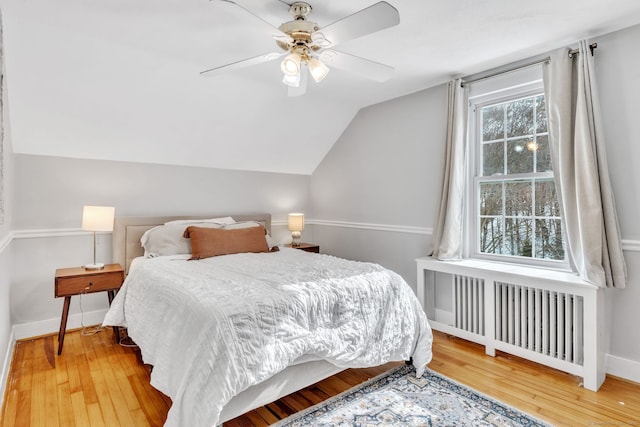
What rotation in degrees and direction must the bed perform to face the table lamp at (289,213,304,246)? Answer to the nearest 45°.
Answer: approximately 135° to its left

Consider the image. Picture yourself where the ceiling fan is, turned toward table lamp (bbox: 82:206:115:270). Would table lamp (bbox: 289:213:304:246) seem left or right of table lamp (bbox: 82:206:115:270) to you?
right

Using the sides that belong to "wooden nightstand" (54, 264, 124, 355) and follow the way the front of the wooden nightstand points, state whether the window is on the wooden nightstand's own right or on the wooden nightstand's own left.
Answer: on the wooden nightstand's own left

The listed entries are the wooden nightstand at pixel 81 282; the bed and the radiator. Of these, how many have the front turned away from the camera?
0

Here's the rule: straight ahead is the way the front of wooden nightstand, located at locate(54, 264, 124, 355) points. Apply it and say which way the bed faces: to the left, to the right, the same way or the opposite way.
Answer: the same way

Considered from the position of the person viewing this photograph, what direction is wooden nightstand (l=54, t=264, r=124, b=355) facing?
facing the viewer

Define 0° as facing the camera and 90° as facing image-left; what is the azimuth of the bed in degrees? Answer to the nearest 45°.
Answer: approximately 315°

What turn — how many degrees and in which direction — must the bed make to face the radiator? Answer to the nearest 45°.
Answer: approximately 45° to its left

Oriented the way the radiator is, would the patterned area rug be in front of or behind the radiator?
in front

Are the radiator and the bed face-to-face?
no

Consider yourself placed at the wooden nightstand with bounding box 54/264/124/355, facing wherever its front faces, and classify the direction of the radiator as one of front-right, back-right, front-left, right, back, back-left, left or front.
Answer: front-left

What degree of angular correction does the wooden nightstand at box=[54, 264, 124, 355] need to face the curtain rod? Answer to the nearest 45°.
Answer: approximately 45° to its left

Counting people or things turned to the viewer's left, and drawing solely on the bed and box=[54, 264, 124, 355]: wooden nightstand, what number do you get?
0

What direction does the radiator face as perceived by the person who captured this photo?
facing the viewer and to the left of the viewer

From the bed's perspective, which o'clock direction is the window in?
The window is roughly at 10 o'clock from the bed.

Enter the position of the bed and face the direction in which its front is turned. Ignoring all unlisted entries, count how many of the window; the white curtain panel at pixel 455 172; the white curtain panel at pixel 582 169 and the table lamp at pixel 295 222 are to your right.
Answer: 0
